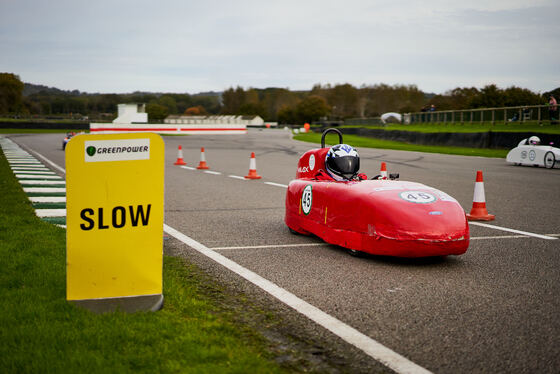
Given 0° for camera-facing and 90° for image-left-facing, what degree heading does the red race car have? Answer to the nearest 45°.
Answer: approximately 315°

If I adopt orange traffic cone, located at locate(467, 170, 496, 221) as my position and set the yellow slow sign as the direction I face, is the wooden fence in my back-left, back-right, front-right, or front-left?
back-right

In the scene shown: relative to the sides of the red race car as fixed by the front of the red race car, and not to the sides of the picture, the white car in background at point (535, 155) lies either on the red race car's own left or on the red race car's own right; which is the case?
on the red race car's own left

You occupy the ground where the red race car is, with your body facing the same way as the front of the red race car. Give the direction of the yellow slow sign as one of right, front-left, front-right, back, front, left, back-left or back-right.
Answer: right

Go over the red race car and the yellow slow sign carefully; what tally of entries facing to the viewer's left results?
0

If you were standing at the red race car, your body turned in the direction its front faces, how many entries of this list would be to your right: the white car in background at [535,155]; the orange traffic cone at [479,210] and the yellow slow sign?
1

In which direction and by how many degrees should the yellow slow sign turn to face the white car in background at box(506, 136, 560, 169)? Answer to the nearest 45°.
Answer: approximately 135° to its left

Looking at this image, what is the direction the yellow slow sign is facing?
toward the camera

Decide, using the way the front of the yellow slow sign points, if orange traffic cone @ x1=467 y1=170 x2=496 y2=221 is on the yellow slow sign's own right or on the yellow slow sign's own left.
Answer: on the yellow slow sign's own left
